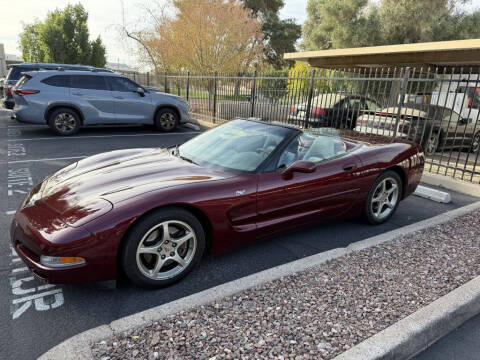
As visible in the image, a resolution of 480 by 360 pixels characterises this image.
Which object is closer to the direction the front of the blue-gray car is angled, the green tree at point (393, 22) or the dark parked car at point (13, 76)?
the green tree

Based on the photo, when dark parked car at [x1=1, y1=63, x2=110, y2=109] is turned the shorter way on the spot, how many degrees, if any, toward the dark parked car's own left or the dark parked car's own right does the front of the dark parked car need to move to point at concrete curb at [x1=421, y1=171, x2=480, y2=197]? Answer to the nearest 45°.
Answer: approximately 45° to the dark parked car's own right

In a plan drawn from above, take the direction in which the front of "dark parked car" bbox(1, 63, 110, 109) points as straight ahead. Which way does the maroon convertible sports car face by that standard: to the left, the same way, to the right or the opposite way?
the opposite way

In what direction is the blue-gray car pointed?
to the viewer's right

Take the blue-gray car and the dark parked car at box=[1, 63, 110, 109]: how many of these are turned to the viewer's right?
2

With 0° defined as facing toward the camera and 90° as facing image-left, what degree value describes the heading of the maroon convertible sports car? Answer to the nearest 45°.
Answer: approximately 45°

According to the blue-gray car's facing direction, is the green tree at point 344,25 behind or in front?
in front

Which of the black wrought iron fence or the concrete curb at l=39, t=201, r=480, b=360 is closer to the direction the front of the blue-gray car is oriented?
the black wrought iron fence

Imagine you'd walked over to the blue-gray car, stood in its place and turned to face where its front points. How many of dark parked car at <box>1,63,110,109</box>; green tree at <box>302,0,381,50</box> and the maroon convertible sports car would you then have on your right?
1

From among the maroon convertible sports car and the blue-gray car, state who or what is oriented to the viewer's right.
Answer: the blue-gray car

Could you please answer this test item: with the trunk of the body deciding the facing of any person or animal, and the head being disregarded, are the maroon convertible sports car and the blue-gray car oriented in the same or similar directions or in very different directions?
very different directions

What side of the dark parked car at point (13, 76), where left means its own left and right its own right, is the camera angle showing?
right

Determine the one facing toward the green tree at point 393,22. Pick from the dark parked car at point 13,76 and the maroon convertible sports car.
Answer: the dark parked car
